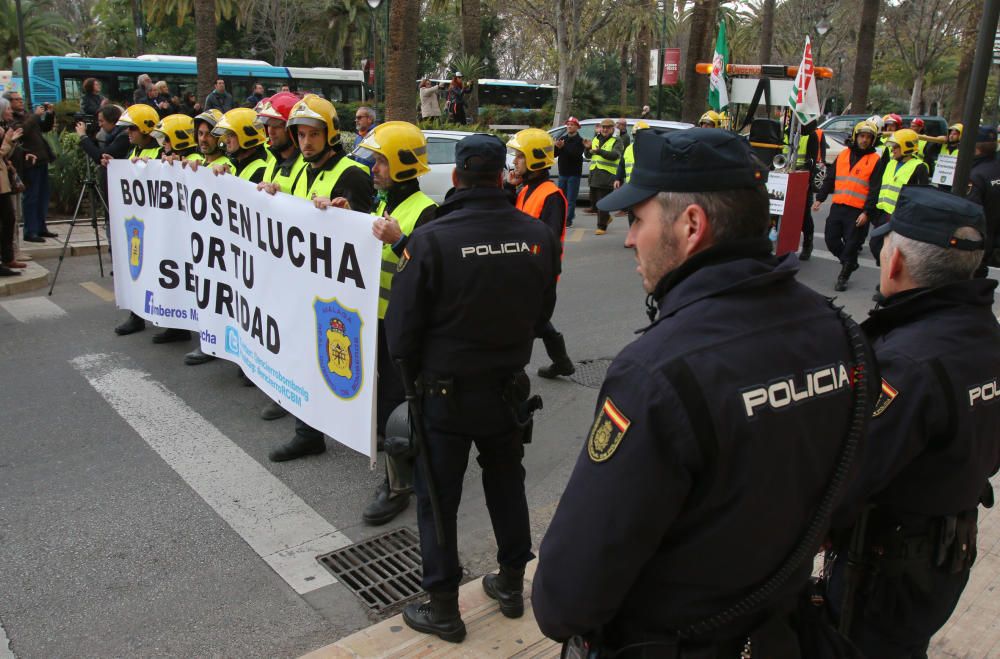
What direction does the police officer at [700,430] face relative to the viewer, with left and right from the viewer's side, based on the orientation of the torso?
facing away from the viewer and to the left of the viewer

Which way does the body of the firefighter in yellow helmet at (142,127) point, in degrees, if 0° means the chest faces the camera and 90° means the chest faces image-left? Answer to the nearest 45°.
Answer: approximately 45°

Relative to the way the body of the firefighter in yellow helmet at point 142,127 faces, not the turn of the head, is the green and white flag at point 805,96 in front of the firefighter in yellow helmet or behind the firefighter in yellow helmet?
behind

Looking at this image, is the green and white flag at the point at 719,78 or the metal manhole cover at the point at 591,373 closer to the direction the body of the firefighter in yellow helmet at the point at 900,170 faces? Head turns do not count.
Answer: the metal manhole cover

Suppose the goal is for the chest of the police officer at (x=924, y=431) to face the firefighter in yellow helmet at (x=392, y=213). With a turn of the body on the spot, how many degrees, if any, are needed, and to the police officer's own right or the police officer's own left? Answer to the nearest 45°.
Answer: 0° — they already face them
